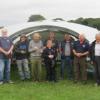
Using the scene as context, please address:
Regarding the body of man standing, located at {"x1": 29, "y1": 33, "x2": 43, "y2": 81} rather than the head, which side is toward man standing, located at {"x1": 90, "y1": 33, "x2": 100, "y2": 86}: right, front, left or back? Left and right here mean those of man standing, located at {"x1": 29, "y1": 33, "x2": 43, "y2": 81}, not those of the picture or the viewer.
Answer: left

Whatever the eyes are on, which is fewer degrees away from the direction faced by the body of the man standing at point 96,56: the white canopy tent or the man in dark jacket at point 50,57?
the man in dark jacket

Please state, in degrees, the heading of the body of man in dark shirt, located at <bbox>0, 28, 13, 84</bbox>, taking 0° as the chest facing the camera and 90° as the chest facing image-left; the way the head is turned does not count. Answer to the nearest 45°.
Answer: approximately 0°

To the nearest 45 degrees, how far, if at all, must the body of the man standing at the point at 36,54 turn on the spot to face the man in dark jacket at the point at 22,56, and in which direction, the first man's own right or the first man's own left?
approximately 90° to the first man's own right

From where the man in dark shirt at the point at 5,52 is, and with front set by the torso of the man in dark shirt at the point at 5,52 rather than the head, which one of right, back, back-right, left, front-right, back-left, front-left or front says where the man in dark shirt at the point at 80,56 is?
left

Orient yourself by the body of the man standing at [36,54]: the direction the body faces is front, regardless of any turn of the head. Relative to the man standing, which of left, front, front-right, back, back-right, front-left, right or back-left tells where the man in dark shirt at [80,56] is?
left

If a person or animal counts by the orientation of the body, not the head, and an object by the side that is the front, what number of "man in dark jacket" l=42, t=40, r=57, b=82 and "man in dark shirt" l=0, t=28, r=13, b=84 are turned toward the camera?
2

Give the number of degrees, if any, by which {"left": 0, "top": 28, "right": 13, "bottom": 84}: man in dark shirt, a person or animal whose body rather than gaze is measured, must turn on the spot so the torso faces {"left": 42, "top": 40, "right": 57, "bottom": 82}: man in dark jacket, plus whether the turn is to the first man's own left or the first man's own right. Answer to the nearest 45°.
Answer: approximately 90° to the first man's own left
